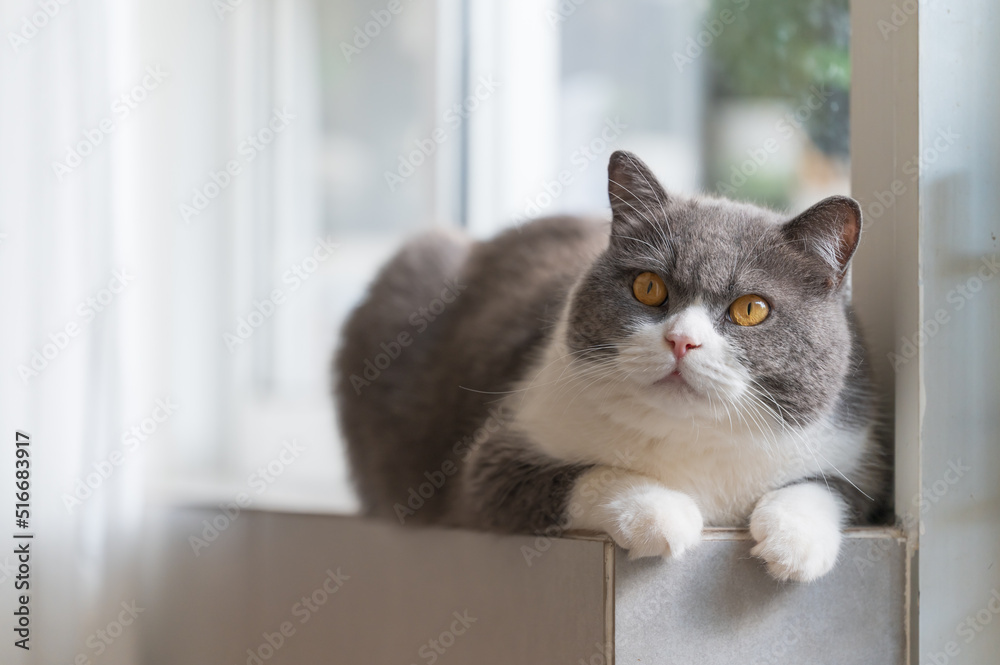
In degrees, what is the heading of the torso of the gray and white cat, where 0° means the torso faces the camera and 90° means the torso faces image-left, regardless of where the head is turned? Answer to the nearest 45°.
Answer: approximately 315°
